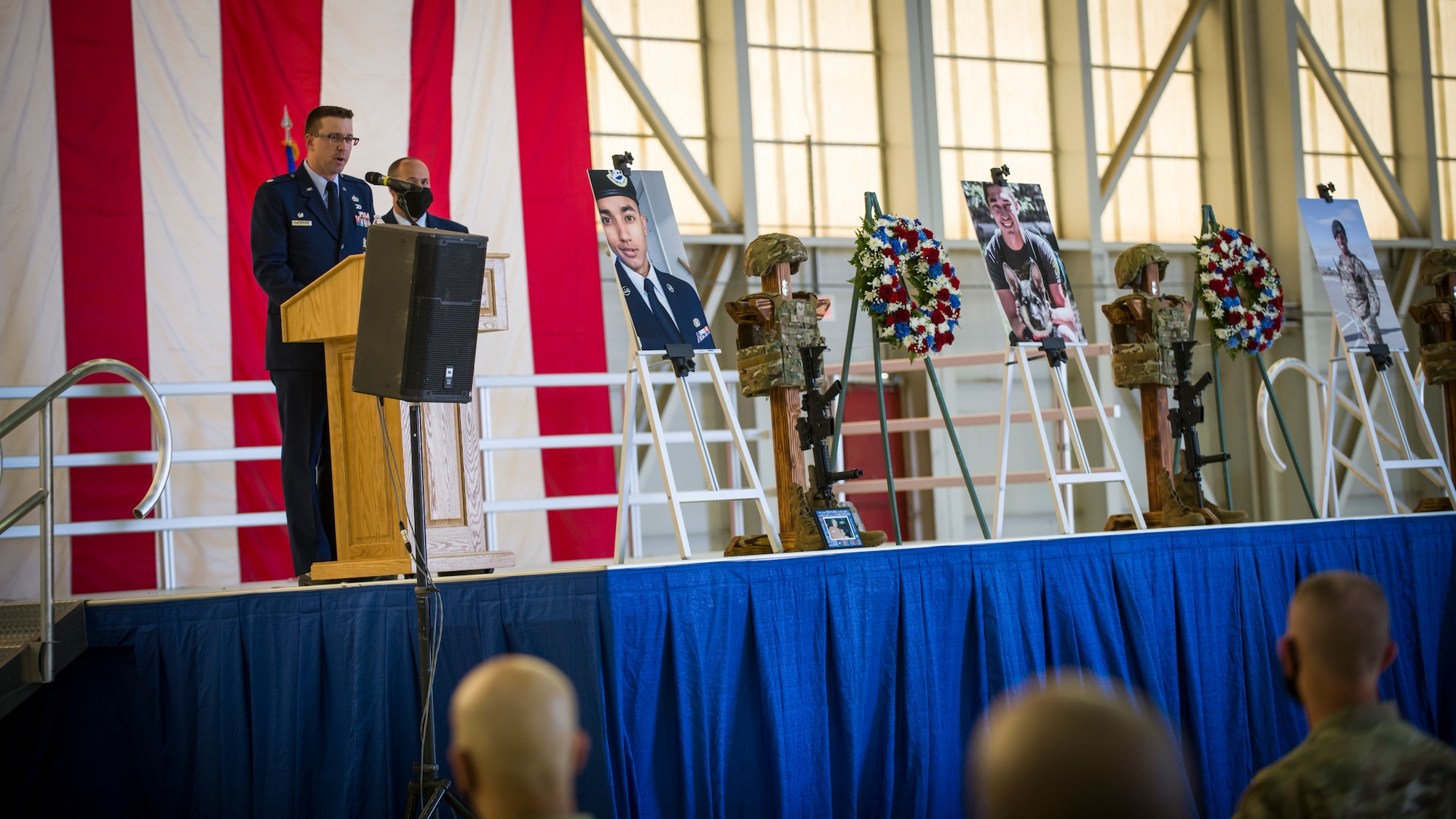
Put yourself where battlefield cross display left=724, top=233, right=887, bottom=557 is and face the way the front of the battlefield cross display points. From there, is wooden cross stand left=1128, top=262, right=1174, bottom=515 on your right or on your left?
on your left

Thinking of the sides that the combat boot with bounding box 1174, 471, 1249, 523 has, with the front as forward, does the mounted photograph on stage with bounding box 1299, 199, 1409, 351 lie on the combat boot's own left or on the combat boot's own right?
on the combat boot's own left

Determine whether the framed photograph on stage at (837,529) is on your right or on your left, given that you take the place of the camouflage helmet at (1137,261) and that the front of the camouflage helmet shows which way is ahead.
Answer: on your right

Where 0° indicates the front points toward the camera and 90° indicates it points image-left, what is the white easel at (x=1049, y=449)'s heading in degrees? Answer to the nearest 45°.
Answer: approximately 315°

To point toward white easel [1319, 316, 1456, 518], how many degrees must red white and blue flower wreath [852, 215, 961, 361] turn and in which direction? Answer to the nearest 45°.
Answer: approximately 90° to its left

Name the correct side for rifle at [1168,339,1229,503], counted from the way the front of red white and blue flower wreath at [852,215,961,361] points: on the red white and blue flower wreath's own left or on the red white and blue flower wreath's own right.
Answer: on the red white and blue flower wreath's own left

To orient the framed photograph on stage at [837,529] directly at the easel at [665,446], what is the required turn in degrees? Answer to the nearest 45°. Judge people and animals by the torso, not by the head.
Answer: approximately 135° to its right

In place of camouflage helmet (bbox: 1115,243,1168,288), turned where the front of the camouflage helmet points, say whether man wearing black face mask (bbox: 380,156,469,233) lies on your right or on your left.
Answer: on your right
